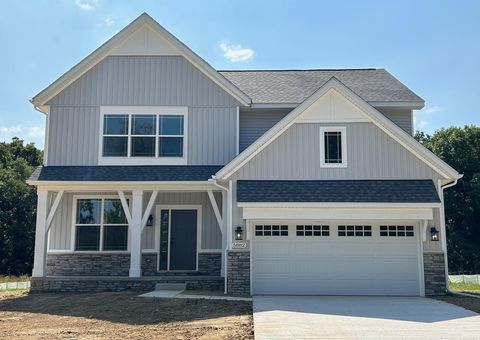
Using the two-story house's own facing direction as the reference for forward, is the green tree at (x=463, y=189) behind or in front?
behind

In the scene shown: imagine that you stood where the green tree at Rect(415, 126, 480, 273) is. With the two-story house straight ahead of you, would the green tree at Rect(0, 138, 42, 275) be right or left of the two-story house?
right

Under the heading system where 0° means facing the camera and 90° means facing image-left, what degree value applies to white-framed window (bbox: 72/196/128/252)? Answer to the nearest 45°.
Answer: approximately 0°

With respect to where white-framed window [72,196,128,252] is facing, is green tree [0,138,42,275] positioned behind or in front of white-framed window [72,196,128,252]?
behind

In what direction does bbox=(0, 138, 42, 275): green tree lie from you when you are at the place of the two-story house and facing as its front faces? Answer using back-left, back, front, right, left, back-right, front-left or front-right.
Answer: back-right

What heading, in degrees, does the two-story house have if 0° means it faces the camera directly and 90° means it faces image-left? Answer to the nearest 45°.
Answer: approximately 0°

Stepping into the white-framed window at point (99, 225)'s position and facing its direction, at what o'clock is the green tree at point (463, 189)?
The green tree is roughly at 8 o'clock from the white-framed window.
